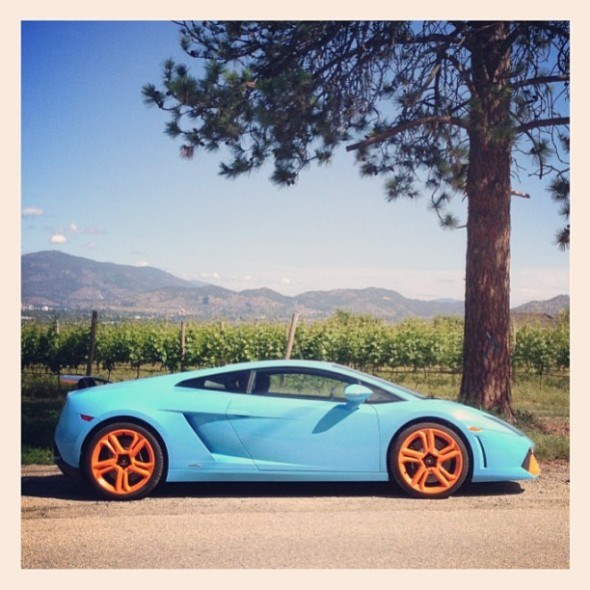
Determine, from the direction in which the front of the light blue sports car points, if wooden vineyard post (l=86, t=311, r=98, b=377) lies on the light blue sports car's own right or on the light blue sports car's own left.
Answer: on the light blue sports car's own left

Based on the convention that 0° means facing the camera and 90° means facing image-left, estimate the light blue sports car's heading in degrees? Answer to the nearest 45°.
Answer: approximately 270°

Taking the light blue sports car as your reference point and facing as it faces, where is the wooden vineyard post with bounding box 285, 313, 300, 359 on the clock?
The wooden vineyard post is roughly at 9 o'clock from the light blue sports car.

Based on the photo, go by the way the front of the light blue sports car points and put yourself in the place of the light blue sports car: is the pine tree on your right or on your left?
on your left

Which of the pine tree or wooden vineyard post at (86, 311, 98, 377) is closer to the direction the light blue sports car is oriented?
the pine tree

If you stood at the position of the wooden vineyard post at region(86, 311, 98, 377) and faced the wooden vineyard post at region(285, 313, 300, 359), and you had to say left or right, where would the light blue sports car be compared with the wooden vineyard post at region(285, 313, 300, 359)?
right
